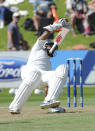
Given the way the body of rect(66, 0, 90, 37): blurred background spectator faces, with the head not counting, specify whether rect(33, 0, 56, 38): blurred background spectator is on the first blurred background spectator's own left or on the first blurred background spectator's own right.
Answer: on the first blurred background spectator's own right

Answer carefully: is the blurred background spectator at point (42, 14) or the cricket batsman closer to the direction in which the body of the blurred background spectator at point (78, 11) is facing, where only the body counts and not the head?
the cricket batsman

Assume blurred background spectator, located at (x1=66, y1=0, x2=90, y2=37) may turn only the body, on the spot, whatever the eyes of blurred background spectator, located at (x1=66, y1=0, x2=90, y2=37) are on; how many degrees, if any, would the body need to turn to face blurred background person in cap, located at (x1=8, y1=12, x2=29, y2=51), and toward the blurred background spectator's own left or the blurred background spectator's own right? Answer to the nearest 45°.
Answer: approximately 45° to the blurred background spectator's own right

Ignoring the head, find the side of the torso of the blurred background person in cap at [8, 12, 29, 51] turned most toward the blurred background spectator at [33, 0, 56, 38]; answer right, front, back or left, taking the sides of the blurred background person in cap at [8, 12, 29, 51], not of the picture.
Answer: left

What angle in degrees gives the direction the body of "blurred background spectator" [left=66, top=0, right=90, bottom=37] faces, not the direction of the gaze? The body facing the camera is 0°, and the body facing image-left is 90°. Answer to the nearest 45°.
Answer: approximately 0°

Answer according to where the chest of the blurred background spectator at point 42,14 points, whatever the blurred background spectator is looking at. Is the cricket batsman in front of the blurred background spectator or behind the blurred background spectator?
in front

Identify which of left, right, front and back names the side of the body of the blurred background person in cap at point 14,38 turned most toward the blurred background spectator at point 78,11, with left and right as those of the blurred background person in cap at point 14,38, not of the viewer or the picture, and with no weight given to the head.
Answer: left

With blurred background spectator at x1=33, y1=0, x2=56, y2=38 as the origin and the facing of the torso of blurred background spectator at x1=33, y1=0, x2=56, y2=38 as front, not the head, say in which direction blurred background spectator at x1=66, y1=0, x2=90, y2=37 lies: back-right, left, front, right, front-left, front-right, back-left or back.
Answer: left

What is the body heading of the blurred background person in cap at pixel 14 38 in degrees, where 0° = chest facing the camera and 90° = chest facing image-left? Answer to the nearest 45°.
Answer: approximately 315°

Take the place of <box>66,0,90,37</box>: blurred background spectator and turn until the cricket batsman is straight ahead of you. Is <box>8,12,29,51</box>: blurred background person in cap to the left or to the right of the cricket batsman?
right
